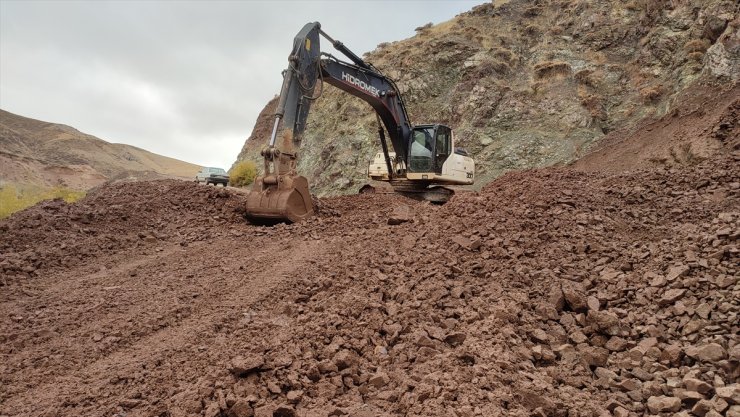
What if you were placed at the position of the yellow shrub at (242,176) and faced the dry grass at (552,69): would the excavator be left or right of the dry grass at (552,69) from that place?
right

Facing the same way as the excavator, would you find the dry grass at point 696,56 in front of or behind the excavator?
behind

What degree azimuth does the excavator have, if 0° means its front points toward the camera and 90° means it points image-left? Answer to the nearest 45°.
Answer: approximately 45°

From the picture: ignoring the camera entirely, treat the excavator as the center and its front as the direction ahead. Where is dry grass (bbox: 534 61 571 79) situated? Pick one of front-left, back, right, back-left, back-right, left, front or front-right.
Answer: back

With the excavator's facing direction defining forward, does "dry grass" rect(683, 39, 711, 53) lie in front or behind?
behind

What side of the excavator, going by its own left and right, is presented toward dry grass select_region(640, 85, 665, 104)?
back

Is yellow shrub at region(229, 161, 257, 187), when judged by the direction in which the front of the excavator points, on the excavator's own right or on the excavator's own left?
on the excavator's own right
